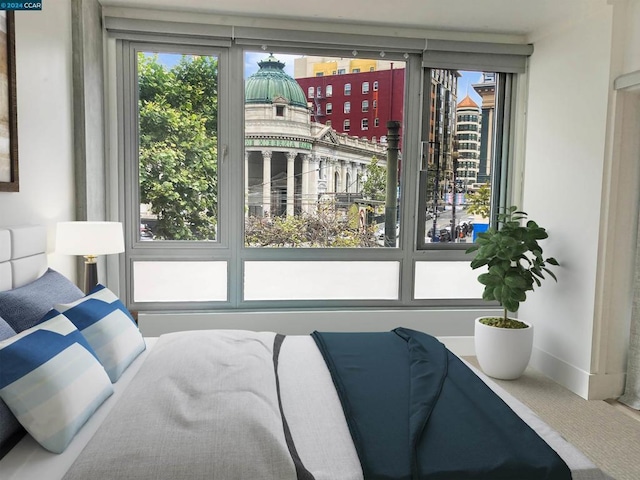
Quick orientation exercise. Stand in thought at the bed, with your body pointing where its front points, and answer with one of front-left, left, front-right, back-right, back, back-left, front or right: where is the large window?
left

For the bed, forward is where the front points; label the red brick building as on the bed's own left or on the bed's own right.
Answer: on the bed's own left

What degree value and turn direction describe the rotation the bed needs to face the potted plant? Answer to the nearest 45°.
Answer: approximately 45° to its left

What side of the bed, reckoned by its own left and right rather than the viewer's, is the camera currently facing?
right

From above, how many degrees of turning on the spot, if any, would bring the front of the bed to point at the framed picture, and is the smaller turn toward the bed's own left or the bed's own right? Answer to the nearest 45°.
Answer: approximately 135° to the bed's own left

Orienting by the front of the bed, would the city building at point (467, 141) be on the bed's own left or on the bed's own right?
on the bed's own left

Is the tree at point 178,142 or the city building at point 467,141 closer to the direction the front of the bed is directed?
the city building

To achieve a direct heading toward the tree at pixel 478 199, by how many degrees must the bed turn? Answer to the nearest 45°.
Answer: approximately 45° to its left

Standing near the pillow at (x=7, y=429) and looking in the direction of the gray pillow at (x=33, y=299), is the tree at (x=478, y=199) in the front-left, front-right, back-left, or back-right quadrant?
front-right

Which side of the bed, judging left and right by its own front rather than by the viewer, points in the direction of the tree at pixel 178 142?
left

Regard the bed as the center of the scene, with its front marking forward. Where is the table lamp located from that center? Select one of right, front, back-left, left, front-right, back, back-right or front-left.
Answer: back-left

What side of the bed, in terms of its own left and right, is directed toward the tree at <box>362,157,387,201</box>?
left
